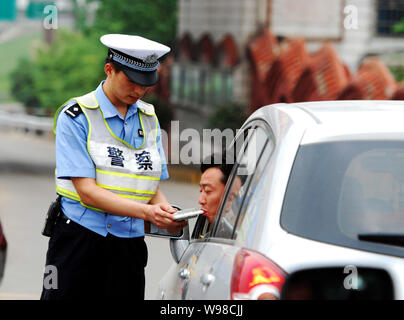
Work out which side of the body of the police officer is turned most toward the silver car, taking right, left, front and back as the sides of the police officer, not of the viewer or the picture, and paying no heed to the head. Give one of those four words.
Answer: front

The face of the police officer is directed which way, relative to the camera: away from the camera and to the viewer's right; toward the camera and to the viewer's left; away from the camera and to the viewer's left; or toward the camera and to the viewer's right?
toward the camera and to the viewer's right

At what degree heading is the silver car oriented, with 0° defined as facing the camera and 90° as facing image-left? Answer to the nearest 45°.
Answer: approximately 135°

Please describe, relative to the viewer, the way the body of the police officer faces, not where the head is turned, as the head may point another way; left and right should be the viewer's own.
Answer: facing the viewer and to the right of the viewer

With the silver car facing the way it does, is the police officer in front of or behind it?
in front

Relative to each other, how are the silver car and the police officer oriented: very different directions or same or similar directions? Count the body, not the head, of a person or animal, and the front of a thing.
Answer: very different directions
